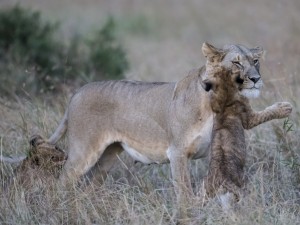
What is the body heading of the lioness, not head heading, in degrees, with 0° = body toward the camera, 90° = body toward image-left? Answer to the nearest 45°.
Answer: approximately 270°

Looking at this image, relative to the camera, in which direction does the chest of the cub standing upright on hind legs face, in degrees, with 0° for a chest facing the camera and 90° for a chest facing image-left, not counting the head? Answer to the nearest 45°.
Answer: approximately 180°
